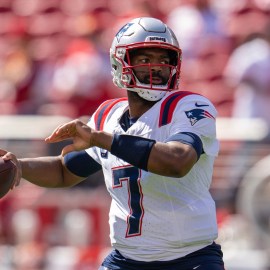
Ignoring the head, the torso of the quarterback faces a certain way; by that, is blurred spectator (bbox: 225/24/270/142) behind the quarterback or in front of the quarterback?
behind
